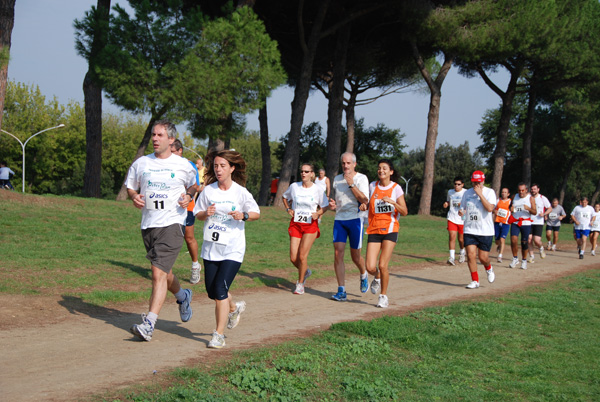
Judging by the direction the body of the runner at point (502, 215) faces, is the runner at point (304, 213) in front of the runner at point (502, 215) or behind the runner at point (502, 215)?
in front

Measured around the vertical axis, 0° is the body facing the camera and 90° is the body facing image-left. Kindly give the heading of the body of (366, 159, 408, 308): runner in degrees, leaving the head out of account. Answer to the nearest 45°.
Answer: approximately 45°

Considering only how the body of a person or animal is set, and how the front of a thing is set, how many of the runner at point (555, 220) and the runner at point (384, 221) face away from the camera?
0

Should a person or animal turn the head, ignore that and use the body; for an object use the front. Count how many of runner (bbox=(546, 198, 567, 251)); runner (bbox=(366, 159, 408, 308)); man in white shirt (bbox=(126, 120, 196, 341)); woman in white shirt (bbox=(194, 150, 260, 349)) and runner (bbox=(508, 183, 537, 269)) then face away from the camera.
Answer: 0

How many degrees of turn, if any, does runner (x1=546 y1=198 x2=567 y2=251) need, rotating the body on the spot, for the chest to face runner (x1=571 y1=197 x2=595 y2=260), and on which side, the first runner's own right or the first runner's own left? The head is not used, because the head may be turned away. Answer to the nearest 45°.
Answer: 0° — they already face them

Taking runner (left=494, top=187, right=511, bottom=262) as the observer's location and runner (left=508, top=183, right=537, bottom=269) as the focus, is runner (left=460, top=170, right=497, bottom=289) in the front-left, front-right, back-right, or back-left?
front-right

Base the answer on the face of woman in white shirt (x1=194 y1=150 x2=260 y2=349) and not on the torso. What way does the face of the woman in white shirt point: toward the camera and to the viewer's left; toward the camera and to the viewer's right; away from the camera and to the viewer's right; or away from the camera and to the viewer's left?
toward the camera and to the viewer's left

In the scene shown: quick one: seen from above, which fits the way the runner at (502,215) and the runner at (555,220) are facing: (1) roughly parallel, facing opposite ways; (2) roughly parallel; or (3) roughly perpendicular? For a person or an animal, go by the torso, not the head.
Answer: roughly parallel

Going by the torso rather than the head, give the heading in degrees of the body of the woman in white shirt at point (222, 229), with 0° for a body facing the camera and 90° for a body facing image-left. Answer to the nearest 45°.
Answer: approximately 45°

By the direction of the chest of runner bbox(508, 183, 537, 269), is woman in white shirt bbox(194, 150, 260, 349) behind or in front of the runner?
in front

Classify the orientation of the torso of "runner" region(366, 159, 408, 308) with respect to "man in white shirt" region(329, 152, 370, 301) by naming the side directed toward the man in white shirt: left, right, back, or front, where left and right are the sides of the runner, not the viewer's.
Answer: right

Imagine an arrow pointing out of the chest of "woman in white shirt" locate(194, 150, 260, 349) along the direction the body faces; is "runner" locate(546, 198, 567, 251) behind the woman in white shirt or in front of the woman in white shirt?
behind

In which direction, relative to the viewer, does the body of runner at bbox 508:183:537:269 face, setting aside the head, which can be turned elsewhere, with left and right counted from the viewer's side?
facing the viewer and to the left of the viewer

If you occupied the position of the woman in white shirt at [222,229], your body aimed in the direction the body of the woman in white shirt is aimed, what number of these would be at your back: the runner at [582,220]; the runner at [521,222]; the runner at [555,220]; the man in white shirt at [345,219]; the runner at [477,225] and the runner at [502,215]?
6

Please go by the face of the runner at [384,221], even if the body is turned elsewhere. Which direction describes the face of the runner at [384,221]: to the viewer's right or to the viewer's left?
to the viewer's left

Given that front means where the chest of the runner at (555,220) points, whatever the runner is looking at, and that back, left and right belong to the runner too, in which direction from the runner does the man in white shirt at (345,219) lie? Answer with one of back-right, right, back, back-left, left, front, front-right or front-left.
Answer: front-left

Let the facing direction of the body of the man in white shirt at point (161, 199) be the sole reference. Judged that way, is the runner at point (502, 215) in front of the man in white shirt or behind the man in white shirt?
behind
